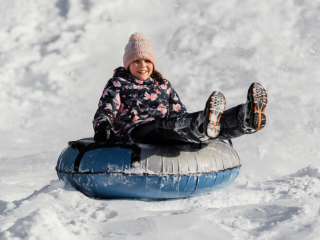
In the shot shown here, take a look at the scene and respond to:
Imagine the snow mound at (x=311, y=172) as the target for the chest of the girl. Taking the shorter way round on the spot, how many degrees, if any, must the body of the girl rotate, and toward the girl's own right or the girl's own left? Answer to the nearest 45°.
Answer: approximately 90° to the girl's own left

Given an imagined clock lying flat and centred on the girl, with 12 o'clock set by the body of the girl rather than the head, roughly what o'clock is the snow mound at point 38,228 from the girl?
The snow mound is roughly at 2 o'clock from the girl.

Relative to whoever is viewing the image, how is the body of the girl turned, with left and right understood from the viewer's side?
facing the viewer and to the right of the viewer
